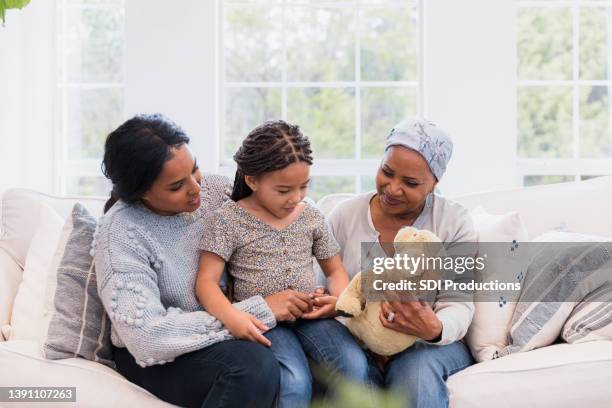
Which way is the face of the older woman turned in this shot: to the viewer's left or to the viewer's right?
to the viewer's left

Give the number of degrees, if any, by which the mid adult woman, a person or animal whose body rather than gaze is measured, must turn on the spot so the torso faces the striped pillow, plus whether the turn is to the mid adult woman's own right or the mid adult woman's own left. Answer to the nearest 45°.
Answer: approximately 45° to the mid adult woman's own left

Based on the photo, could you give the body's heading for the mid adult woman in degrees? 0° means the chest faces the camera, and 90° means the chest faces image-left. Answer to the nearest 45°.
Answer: approximately 315°

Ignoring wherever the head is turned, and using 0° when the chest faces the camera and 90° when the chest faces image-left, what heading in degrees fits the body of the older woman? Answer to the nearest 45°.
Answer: approximately 45°

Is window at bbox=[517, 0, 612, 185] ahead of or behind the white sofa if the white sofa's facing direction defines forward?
behind

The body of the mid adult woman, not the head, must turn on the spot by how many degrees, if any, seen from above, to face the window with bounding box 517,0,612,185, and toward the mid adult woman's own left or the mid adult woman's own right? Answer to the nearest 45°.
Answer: approximately 90° to the mid adult woman's own left
